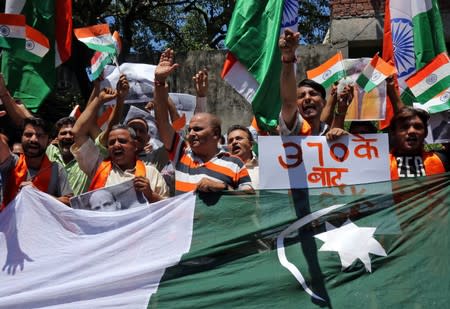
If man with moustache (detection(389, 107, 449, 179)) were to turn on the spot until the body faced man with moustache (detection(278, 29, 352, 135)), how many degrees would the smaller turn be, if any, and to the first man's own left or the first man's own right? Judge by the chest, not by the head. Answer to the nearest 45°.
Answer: approximately 45° to the first man's own right

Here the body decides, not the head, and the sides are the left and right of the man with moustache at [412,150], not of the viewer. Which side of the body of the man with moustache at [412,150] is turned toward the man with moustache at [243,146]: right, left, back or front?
right

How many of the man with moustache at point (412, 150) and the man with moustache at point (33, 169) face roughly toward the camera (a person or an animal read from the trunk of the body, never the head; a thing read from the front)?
2

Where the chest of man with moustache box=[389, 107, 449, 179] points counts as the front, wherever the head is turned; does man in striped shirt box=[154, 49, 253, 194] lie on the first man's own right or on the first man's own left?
on the first man's own right

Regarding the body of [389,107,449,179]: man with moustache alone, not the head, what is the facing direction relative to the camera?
toward the camera

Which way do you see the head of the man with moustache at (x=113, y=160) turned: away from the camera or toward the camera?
toward the camera

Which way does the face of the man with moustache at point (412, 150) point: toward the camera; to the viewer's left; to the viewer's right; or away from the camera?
toward the camera

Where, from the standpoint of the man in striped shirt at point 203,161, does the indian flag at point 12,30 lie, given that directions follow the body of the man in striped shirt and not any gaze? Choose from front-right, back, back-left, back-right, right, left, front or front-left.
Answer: right

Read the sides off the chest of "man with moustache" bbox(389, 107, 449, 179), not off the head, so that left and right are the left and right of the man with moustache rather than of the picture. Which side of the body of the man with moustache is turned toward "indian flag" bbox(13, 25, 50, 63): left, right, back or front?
right

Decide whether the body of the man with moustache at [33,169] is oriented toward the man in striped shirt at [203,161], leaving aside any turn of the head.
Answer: no

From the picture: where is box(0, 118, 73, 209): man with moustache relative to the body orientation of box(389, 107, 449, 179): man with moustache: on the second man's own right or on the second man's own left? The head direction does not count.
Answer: on the second man's own right

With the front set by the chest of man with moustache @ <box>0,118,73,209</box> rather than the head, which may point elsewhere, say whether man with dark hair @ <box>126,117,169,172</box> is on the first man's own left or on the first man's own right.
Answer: on the first man's own left
